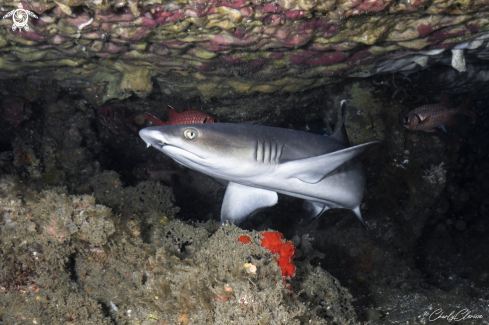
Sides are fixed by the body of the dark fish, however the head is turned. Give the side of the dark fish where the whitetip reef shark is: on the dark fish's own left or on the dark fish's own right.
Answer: on the dark fish's own left

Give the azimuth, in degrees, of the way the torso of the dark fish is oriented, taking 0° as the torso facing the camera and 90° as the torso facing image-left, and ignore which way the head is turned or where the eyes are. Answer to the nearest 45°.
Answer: approximately 90°
